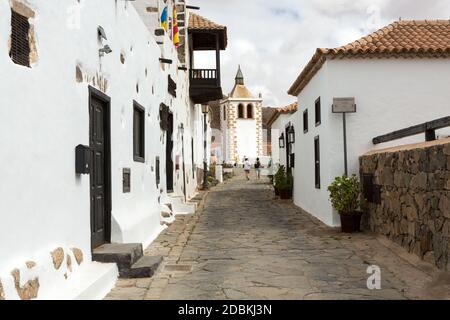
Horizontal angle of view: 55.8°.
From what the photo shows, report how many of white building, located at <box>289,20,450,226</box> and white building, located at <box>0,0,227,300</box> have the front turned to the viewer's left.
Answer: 1

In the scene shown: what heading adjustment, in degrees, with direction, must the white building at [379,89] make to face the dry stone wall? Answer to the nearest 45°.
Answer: approximately 90° to its left

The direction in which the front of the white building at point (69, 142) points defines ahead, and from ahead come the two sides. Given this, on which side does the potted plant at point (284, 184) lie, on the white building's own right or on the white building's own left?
on the white building's own left

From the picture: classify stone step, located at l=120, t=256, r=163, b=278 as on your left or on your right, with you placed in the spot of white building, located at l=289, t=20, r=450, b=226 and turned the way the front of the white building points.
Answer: on your left

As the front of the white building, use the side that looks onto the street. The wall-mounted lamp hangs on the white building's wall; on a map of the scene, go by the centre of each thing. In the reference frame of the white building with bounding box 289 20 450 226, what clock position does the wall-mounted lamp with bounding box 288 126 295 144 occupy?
The wall-mounted lamp is roughly at 2 o'clock from the white building.

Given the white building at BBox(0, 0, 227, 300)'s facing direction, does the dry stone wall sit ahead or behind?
ahead

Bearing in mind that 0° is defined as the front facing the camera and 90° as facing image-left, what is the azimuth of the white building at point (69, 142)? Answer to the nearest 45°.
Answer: approximately 270°

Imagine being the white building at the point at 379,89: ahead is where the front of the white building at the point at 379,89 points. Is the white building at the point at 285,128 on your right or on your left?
on your right

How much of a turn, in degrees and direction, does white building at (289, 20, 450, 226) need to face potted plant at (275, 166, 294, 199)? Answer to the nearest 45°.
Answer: approximately 45° to its right

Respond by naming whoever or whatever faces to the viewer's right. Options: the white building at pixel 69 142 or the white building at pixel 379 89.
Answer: the white building at pixel 69 142

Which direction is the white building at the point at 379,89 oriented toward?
to the viewer's left
